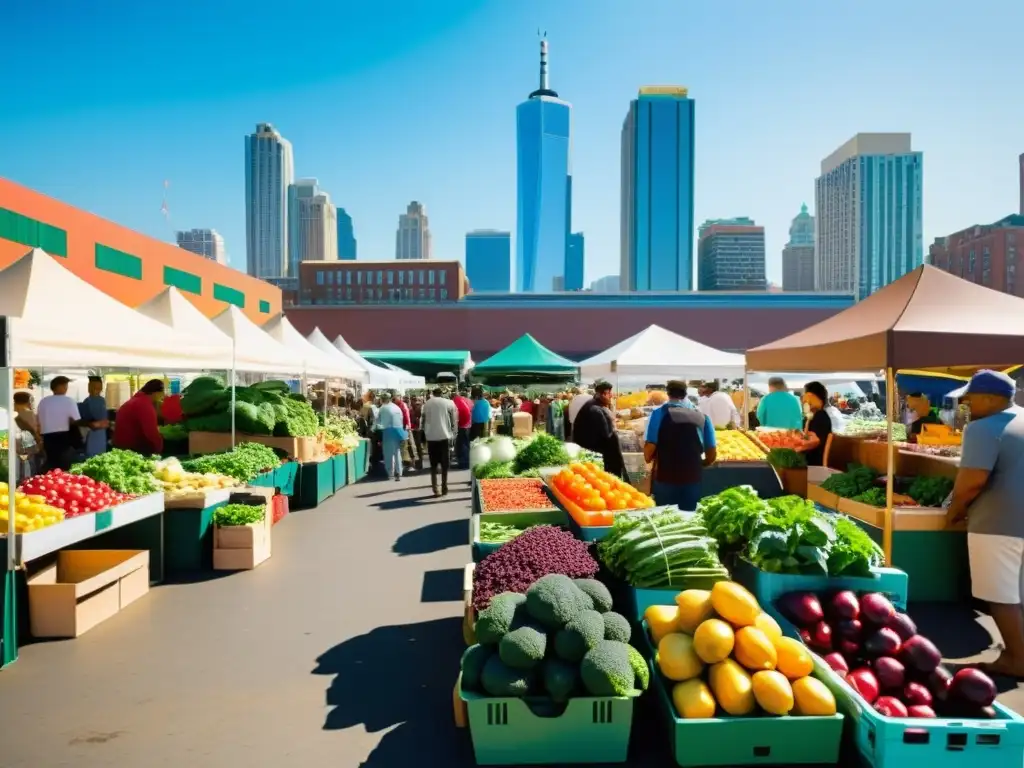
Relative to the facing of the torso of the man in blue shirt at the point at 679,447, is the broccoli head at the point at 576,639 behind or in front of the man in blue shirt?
behind

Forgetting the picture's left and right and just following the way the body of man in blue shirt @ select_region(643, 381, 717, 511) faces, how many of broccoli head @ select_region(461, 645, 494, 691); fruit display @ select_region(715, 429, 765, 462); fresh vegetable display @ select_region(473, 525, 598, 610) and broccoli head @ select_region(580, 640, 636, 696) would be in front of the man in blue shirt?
1

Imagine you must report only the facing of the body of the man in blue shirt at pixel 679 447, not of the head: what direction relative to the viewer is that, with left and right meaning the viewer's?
facing away from the viewer

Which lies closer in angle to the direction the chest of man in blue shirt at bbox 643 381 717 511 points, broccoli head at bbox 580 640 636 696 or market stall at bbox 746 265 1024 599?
the market stall

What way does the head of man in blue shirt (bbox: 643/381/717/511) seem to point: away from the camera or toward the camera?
away from the camera

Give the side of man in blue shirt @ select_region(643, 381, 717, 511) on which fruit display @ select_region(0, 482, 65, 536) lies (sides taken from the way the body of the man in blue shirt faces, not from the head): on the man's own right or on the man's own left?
on the man's own left

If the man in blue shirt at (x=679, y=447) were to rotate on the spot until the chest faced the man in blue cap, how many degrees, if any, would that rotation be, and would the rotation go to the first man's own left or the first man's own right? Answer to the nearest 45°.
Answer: approximately 135° to the first man's own right

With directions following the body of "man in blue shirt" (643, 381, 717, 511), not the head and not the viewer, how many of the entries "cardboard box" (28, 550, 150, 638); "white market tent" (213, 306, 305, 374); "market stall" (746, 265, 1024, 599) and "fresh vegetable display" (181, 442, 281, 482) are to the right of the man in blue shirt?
1

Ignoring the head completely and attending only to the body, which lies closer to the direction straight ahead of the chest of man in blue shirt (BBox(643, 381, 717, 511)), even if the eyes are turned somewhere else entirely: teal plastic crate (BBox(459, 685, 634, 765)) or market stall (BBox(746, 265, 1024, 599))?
the market stall

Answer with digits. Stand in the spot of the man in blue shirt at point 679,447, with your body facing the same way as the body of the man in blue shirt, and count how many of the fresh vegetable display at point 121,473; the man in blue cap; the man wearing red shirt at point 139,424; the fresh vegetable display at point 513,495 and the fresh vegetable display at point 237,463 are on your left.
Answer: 4

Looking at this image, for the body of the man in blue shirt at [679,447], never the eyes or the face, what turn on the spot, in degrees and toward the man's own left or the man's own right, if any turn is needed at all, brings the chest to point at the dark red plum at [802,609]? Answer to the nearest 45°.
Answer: approximately 180°

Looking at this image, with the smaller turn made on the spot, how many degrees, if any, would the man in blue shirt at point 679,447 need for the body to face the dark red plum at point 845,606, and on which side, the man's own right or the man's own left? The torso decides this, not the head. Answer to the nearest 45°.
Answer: approximately 180°

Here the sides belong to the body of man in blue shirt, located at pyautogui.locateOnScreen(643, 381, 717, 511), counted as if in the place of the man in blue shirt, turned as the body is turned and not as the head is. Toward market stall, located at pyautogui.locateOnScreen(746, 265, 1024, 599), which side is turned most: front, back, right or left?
right

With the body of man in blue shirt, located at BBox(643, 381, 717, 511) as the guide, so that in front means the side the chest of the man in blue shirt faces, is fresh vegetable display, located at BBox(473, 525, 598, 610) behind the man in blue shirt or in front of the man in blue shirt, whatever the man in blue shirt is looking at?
behind

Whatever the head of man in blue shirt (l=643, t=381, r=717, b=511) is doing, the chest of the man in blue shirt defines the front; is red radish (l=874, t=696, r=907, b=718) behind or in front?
behind

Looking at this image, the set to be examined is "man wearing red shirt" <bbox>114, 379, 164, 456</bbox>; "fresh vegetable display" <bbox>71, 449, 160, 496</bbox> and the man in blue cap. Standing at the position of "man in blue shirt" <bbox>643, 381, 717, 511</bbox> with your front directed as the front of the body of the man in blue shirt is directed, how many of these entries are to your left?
2
